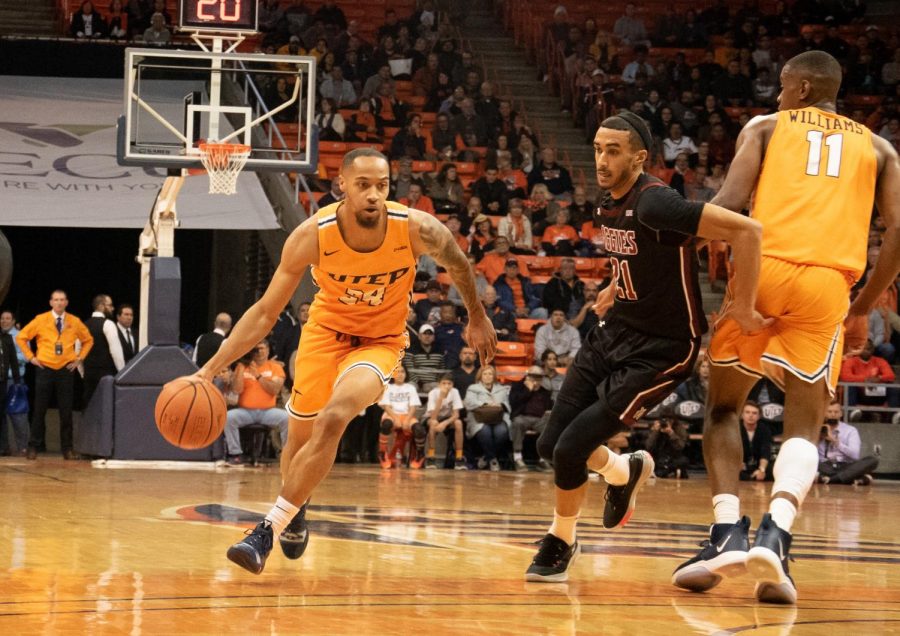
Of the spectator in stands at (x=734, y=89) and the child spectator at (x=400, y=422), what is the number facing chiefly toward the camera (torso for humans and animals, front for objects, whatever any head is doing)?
2

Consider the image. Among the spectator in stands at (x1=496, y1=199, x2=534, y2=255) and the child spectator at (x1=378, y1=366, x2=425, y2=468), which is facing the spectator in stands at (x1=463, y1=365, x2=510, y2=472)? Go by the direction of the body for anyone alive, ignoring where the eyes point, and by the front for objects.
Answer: the spectator in stands at (x1=496, y1=199, x2=534, y2=255)

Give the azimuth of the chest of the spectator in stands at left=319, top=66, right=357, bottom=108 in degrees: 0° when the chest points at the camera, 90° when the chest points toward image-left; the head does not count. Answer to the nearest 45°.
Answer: approximately 0°

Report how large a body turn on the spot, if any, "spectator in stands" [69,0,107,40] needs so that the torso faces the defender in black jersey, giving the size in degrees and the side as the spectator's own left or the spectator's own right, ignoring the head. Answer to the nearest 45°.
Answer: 0° — they already face them

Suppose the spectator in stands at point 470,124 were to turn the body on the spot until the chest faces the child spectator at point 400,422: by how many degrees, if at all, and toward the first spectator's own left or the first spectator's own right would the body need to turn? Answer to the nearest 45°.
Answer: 0° — they already face them

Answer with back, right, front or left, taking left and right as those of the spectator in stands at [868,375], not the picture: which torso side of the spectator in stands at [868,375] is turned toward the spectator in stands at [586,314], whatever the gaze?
right

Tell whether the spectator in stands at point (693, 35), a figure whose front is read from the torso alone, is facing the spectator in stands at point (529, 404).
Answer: yes

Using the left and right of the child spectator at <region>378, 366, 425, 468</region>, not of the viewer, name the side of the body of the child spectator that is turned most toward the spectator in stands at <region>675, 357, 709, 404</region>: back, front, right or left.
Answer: left
